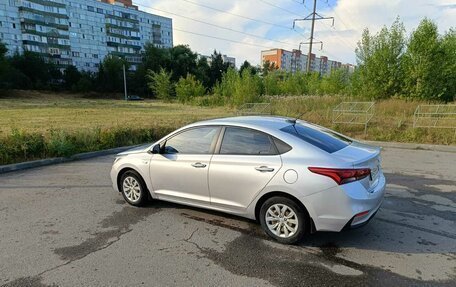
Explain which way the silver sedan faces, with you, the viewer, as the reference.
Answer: facing away from the viewer and to the left of the viewer

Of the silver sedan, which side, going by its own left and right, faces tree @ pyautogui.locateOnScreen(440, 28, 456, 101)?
right

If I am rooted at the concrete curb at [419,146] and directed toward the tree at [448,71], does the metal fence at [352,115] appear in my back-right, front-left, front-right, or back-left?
front-left

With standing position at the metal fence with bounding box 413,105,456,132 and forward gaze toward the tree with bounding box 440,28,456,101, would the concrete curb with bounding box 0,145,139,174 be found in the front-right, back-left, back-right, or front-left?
back-left

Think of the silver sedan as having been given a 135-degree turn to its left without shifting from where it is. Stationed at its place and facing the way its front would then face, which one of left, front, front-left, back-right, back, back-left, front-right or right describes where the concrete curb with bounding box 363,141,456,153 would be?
back-left

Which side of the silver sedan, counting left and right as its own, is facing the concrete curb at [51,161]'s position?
front

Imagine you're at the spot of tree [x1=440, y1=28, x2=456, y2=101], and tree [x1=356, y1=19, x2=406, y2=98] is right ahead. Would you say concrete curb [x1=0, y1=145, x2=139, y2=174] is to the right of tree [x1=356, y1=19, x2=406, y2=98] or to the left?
left

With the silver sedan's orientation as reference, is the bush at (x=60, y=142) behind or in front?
in front

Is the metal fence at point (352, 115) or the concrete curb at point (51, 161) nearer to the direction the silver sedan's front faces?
the concrete curb

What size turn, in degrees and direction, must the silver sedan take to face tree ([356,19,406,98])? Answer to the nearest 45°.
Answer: approximately 90° to its right

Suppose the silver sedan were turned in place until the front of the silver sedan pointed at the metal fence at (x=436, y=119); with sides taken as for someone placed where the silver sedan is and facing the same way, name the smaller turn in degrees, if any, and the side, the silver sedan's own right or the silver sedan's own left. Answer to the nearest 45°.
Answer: approximately 90° to the silver sedan's own right

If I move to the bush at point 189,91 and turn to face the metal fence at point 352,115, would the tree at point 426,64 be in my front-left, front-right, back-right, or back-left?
front-left

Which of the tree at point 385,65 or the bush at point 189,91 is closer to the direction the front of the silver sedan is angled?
the bush

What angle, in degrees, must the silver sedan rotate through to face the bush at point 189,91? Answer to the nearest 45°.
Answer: approximately 45° to its right
